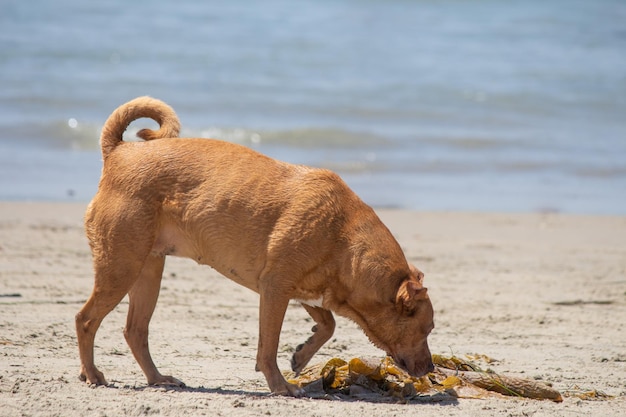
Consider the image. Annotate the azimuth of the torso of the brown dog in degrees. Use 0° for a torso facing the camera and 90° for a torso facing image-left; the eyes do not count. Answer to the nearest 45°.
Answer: approximately 270°
